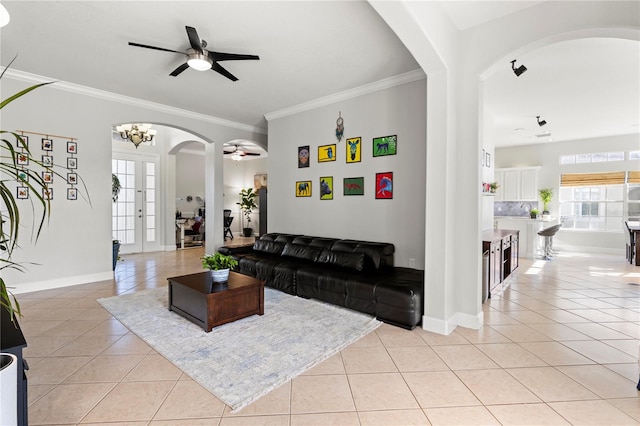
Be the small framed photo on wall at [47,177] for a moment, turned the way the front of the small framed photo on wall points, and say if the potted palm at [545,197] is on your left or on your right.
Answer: on your left

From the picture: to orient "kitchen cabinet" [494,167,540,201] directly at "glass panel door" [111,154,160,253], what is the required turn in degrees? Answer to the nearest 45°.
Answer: approximately 45° to its right

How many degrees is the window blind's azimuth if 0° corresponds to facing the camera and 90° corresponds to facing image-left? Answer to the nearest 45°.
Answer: approximately 0°

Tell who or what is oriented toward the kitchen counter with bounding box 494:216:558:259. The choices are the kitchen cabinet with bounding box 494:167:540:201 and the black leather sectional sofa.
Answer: the kitchen cabinet

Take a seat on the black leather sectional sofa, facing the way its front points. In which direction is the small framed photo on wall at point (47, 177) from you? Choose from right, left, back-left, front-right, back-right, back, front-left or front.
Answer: front-right

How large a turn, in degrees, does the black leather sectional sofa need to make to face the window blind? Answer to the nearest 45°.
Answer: approximately 180°

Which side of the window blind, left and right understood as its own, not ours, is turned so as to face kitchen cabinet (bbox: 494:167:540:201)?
right

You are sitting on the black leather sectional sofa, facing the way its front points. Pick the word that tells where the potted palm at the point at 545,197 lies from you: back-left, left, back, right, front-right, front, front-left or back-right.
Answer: back

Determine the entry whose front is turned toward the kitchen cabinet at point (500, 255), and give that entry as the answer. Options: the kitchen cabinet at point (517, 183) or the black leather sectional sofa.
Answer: the kitchen cabinet at point (517, 183)

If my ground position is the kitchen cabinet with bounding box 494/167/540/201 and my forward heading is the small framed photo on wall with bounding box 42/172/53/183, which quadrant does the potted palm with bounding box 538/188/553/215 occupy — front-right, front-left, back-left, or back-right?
back-left

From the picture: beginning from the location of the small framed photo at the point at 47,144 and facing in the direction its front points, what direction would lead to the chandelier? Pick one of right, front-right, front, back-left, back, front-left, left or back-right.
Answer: back-left

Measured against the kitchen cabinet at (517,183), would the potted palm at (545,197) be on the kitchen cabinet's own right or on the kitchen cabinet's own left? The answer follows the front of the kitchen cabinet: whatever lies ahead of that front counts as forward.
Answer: on the kitchen cabinet's own left

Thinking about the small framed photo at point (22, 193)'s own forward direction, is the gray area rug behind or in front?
in front

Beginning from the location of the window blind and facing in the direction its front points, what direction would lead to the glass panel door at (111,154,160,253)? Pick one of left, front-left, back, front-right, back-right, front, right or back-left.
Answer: front-right

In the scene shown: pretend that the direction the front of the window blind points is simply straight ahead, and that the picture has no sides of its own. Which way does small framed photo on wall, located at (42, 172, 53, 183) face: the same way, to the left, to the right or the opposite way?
to the left
